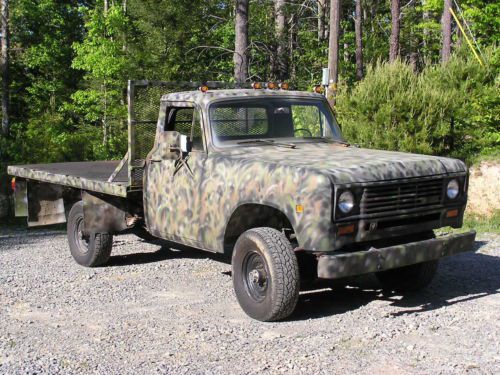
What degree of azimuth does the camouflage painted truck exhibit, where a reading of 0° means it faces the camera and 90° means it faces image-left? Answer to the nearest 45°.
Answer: approximately 315°

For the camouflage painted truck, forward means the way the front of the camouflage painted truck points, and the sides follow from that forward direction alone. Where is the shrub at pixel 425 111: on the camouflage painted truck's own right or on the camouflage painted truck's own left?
on the camouflage painted truck's own left
